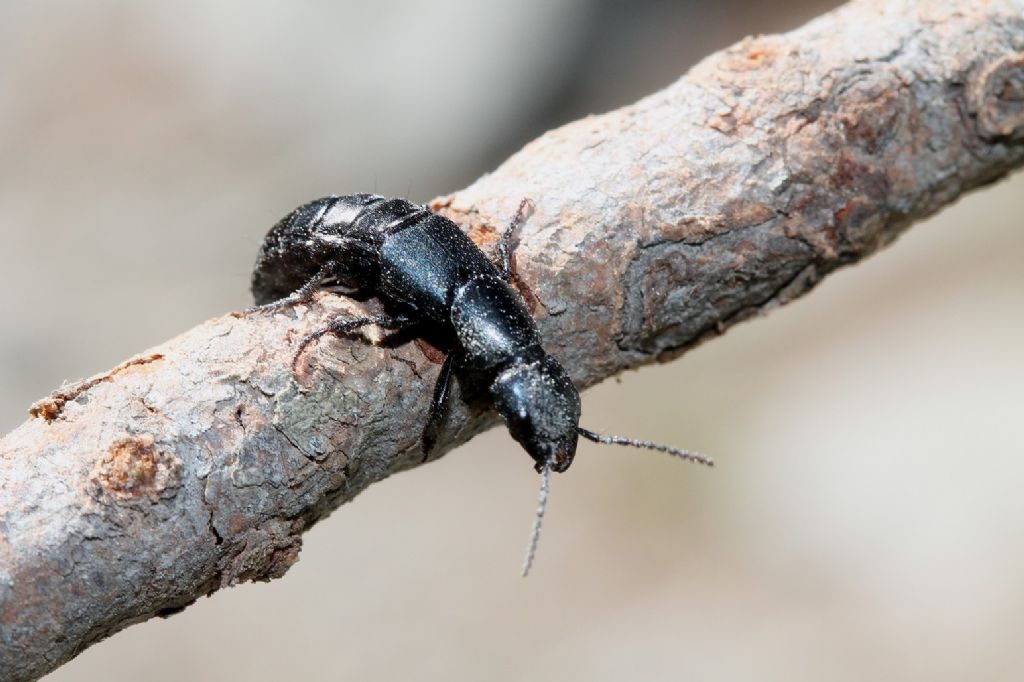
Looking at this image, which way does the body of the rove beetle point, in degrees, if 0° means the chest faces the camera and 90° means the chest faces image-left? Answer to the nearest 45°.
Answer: approximately 315°
